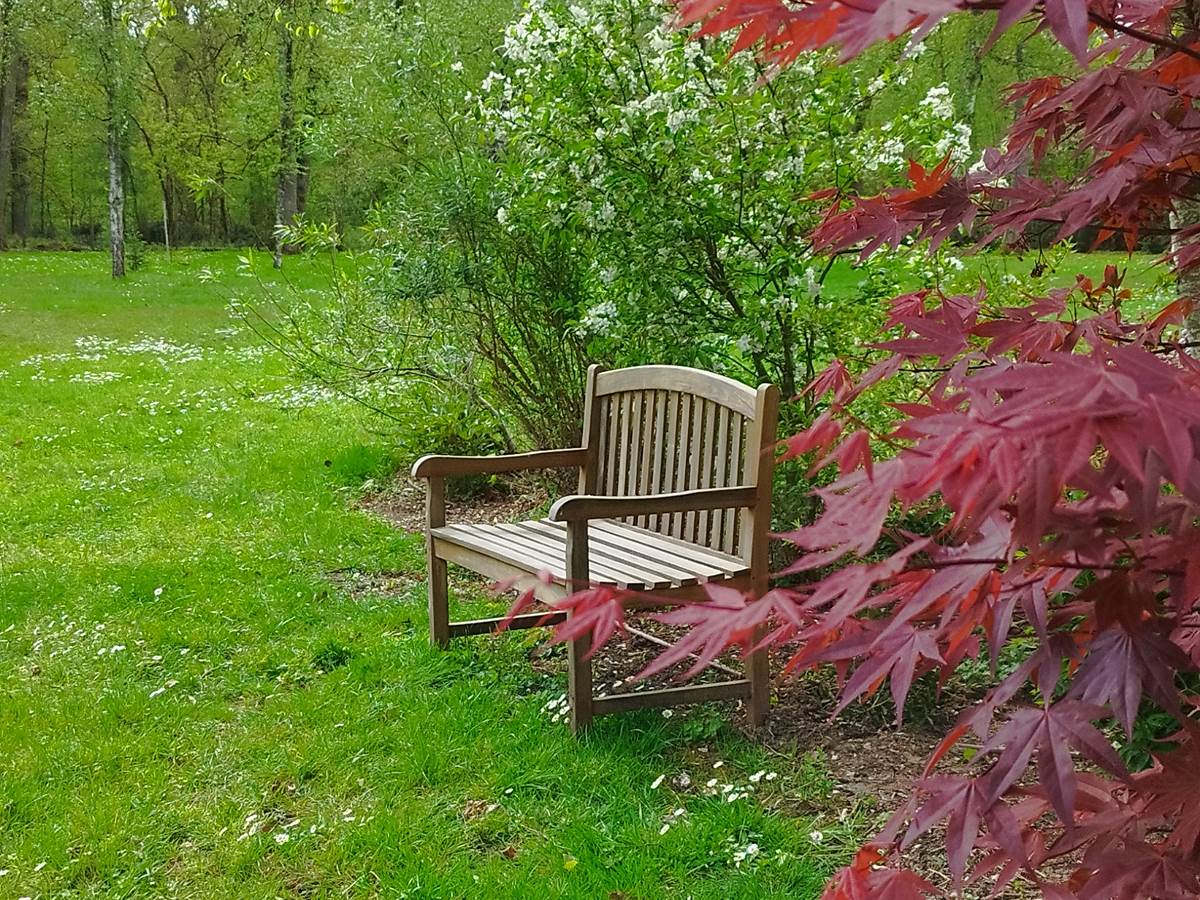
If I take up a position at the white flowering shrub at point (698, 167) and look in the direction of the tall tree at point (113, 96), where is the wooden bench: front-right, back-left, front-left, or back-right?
back-left

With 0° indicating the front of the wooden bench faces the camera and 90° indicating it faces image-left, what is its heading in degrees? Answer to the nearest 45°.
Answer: approximately 45°

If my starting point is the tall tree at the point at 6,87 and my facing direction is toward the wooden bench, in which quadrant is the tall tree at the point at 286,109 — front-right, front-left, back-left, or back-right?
front-left

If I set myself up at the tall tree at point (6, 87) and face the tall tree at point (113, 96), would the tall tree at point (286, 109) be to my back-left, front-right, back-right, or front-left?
front-left

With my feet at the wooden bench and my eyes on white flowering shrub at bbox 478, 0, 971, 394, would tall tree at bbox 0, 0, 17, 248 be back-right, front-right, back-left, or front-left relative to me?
front-left

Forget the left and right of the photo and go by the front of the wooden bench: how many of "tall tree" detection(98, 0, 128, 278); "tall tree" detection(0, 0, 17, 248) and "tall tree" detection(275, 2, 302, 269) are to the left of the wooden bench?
0

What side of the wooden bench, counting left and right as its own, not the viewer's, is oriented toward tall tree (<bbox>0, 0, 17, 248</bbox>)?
right

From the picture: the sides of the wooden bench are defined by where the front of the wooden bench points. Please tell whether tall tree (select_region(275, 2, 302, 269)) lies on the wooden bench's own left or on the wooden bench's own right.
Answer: on the wooden bench's own right

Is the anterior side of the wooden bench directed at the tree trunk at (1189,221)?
no
